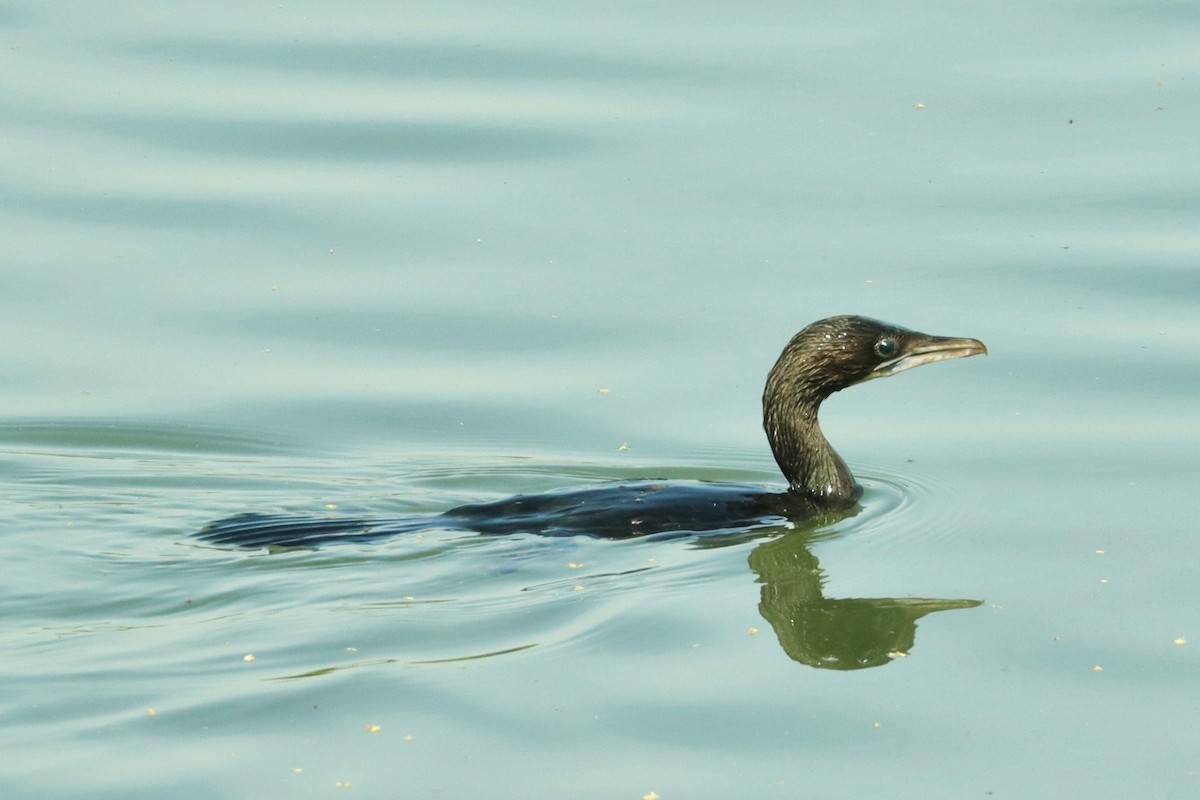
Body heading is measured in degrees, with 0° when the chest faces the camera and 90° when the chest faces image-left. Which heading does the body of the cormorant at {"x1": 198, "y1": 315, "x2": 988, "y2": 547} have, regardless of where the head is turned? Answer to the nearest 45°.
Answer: approximately 270°
